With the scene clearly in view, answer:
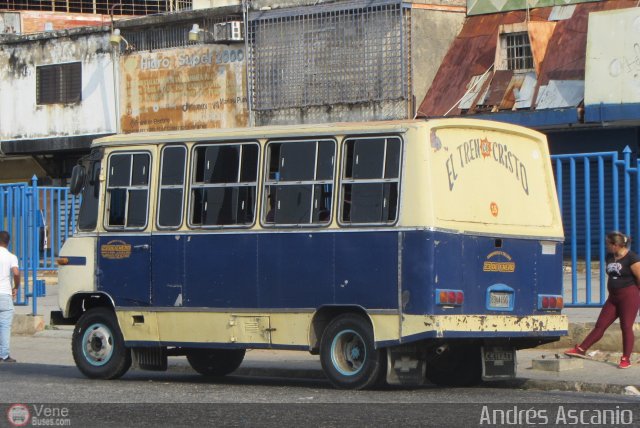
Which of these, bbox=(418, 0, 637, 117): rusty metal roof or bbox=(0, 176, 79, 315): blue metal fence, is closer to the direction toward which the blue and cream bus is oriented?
the blue metal fence

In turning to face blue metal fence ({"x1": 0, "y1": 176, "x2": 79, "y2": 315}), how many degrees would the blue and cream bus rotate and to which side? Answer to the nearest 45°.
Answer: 0° — it already faces it

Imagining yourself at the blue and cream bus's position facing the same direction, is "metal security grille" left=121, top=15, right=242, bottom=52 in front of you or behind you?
in front

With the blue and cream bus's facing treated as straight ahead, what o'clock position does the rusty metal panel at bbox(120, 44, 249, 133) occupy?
The rusty metal panel is roughly at 1 o'clock from the blue and cream bus.

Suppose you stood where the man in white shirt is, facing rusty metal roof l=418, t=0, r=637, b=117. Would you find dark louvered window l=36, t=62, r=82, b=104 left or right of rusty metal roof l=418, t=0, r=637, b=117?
left

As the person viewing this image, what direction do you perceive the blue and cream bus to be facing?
facing away from the viewer and to the left of the viewer

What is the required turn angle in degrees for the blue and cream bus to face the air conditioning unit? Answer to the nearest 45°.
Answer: approximately 45° to its right

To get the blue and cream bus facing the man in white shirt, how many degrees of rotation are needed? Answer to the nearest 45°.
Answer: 0° — it already faces them
